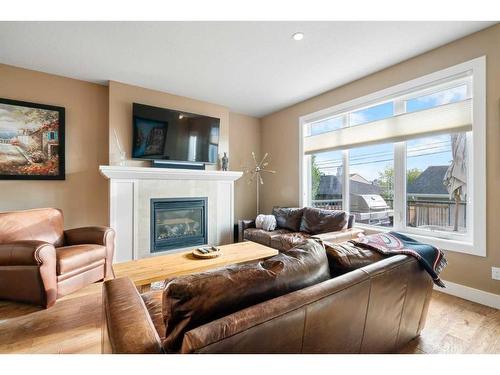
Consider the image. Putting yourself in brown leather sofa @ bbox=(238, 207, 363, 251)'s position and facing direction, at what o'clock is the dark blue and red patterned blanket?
The dark blue and red patterned blanket is roughly at 10 o'clock from the brown leather sofa.

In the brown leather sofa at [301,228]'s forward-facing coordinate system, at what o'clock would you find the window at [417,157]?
The window is roughly at 8 o'clock from the brown leather sofa.

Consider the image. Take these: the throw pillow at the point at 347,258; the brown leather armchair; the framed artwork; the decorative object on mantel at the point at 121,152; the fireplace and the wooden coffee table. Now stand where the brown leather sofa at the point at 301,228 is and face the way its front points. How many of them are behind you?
0

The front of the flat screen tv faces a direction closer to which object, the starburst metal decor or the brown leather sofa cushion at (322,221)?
the brown leather sofa cushion

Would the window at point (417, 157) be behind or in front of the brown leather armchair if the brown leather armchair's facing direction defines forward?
in front

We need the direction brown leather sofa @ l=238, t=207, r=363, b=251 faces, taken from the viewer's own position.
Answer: facing the viewer and to the left of the viewer

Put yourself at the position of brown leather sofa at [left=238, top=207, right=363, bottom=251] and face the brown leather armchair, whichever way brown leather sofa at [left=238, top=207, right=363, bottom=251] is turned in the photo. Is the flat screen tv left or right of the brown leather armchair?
right

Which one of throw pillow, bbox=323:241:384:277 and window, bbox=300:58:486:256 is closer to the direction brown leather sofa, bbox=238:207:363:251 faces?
the throw pillow

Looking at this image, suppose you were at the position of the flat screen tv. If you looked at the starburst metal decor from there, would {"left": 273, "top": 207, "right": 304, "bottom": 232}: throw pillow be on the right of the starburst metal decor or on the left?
right

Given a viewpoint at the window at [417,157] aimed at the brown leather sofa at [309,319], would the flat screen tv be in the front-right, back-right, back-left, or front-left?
front-right

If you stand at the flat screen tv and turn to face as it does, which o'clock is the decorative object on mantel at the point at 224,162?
The decorative object on mantel is roughly at 10 o'clock from the flat screen tv.

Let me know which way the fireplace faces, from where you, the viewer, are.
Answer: facing the viewer and to the right of the viewer

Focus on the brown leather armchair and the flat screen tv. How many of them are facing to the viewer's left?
0

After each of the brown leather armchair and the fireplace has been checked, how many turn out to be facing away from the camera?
0

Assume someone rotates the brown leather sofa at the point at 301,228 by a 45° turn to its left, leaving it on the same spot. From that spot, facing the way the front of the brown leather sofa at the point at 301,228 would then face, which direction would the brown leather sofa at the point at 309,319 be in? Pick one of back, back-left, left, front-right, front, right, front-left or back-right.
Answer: front

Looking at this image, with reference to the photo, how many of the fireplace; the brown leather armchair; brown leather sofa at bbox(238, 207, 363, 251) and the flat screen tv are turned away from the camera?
0

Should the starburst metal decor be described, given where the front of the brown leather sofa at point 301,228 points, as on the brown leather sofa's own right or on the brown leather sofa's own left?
on the brown leather sofa's own right

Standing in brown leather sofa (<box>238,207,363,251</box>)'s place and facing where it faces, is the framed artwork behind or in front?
in front
